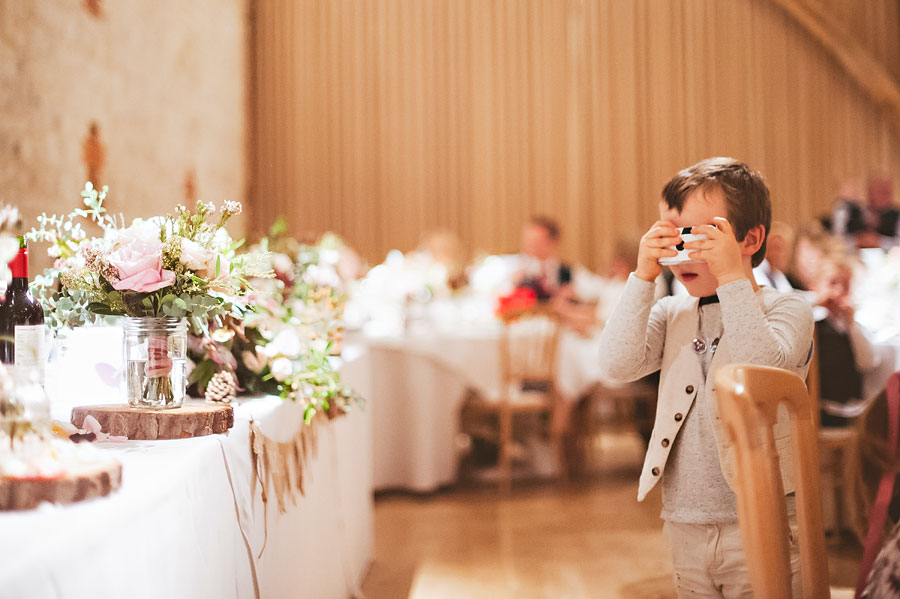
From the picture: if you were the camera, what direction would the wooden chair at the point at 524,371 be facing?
facing away from the viewer and to the left of the viewer

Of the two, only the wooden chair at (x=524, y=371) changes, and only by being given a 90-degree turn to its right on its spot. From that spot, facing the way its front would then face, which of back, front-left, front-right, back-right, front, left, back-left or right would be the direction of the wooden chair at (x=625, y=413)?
front

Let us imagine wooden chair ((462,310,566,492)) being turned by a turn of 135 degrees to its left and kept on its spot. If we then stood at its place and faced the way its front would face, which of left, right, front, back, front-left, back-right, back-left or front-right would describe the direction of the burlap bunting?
front

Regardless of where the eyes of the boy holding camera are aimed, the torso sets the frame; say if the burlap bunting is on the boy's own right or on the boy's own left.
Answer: on the boy's own right

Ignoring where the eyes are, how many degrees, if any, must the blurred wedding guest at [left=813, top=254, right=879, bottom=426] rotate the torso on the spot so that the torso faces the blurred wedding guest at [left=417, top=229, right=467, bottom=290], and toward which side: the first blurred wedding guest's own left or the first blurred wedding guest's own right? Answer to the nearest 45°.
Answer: approximately 90° to the first blurred wedding guest's own right
